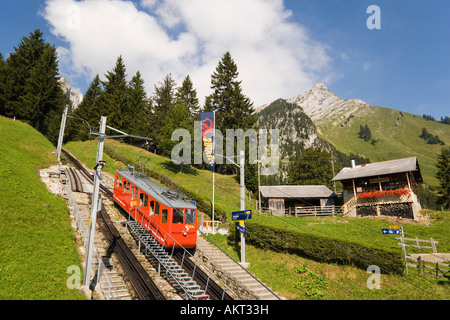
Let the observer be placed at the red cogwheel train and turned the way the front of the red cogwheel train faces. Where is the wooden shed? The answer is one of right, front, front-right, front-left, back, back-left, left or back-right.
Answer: left

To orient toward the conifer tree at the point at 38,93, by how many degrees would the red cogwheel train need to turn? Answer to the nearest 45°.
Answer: approximately 180°

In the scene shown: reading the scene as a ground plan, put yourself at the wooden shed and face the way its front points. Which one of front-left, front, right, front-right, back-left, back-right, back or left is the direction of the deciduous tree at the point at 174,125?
right

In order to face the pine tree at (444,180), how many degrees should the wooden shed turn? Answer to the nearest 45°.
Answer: approximately 135° to its left

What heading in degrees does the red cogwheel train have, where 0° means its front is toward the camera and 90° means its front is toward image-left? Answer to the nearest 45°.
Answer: approximately 315°

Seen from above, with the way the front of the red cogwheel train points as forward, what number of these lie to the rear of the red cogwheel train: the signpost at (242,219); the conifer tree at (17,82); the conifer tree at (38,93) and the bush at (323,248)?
2

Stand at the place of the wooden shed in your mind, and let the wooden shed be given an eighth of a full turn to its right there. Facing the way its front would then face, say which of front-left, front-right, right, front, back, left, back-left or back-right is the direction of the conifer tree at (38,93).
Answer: front-right

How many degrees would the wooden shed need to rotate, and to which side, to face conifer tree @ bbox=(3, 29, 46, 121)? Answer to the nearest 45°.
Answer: approximately 90° to its right
